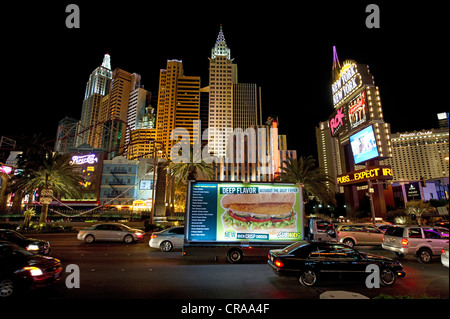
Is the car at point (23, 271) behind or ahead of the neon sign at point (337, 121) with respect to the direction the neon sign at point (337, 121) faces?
ahead

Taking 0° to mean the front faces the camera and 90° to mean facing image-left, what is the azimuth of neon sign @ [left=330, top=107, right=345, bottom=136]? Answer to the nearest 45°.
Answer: approximately 45°

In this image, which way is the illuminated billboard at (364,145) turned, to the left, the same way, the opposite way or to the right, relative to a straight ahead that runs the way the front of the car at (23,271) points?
the opposite way

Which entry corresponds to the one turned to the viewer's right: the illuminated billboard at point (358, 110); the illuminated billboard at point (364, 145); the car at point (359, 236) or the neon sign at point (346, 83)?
the car

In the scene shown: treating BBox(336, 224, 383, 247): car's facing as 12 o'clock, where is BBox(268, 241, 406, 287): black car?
The black car is roughly at 3 o'clock from the car.

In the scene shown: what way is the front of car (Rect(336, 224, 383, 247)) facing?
to the viewer's right

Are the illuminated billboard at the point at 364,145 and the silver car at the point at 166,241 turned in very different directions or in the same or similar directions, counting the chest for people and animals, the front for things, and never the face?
very different directions

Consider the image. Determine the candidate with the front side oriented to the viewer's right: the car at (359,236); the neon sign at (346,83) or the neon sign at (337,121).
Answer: the car

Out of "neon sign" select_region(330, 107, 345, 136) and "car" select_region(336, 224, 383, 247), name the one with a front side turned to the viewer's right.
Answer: the car
